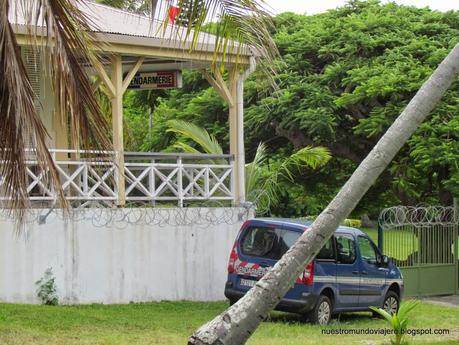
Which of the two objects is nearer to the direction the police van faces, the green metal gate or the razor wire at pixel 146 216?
the green metal gate

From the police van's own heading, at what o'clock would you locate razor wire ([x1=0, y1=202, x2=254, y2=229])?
The razor wire is roughly at 8 o'clock from the police van.

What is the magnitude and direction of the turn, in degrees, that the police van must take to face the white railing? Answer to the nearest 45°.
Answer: approximately 135° to its left

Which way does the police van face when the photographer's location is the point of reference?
facing away from the viewer and to the right of the viewer

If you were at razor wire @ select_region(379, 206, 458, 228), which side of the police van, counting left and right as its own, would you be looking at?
front

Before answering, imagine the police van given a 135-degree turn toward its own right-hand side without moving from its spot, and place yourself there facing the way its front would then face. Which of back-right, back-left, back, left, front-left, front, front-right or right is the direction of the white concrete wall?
right

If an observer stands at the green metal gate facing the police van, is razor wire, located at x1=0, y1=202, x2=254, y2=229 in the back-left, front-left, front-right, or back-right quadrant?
front-right
